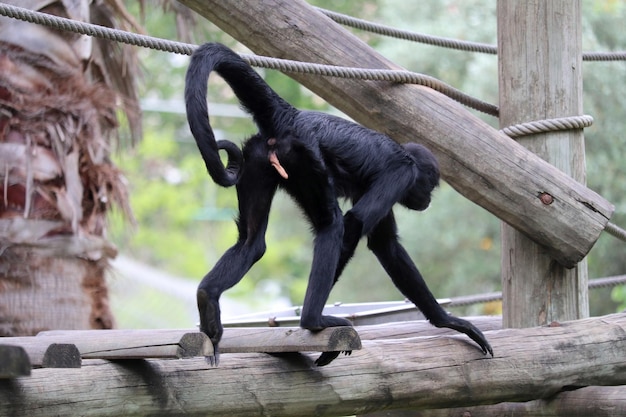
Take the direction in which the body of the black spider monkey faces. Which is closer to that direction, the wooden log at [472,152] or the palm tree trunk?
the wooden log

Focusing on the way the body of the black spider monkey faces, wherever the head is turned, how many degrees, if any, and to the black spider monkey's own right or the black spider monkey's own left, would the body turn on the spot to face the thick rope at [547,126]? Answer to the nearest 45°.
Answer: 0° — it already faces it

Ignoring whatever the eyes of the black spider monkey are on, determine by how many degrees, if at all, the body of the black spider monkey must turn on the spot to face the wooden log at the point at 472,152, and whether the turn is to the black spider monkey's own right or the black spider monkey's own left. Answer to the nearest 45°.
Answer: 0° — it already faces it

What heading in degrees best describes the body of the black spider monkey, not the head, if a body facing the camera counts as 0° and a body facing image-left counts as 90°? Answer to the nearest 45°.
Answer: approximately 225°

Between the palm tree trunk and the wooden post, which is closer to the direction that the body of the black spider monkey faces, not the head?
the wooden post
